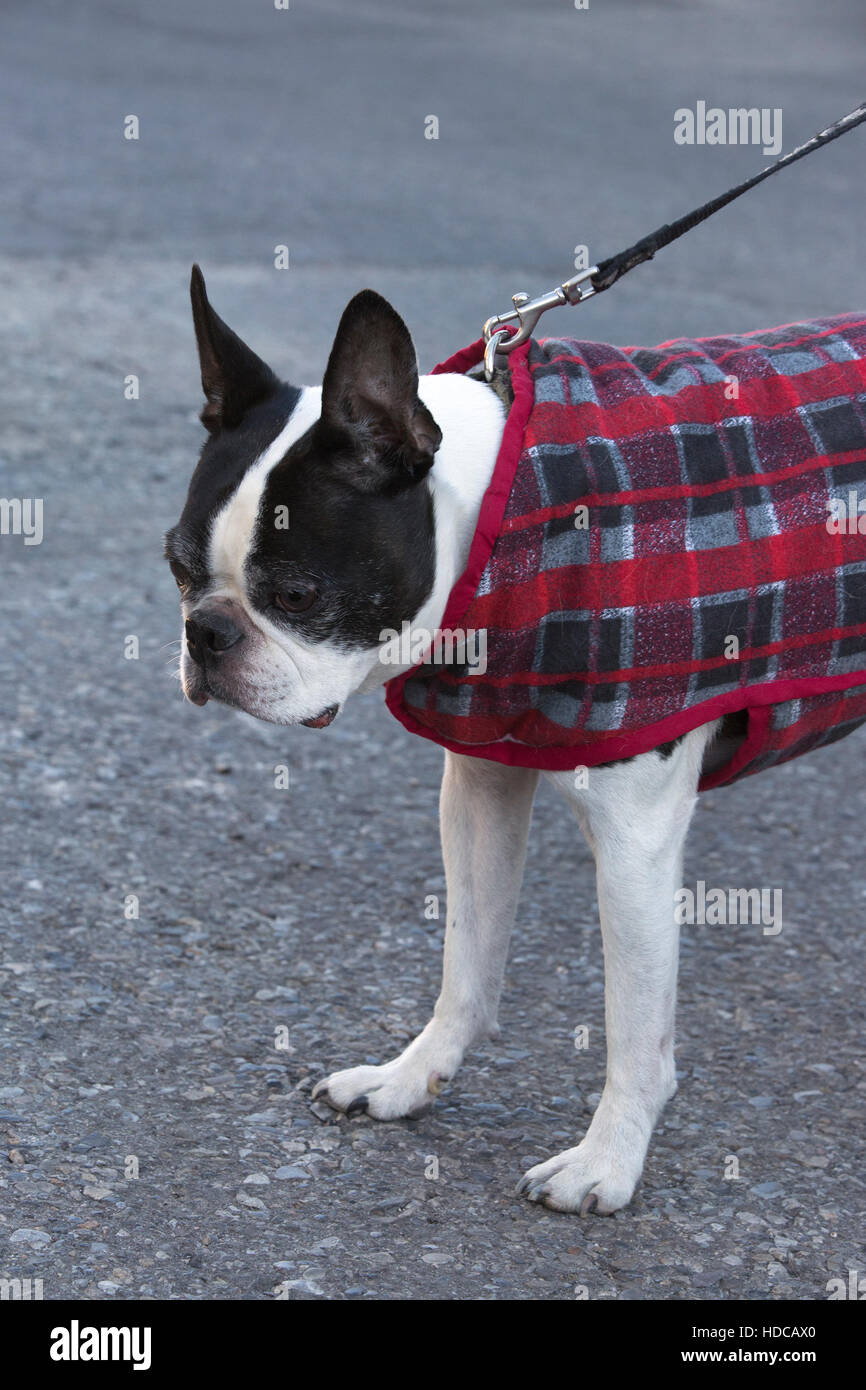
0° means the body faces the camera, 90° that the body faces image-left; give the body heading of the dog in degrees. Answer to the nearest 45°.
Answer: approximately 45°
